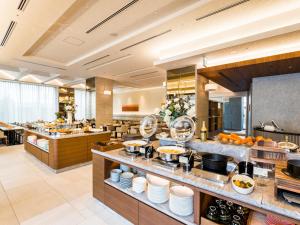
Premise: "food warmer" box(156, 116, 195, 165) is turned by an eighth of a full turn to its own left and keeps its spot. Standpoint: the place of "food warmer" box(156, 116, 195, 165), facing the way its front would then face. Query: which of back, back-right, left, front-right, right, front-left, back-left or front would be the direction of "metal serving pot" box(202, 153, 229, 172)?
front-left

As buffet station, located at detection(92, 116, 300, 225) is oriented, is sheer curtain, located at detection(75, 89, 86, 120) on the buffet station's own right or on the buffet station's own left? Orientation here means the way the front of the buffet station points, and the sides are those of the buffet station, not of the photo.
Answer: on the buffet station's own right

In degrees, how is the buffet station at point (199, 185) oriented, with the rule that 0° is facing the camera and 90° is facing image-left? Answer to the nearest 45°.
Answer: approximately 45°

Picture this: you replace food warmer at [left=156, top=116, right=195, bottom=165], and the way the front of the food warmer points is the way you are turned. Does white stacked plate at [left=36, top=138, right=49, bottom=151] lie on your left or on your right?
on your right

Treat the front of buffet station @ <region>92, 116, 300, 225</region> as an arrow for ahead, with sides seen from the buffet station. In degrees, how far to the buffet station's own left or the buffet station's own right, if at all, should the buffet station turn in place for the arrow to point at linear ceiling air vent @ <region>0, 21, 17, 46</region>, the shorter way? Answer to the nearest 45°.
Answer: approximately 45° to the buffet station's own right

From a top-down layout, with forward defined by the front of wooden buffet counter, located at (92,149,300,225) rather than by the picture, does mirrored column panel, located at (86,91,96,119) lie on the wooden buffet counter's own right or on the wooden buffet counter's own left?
on the wooden buffet counter's own right

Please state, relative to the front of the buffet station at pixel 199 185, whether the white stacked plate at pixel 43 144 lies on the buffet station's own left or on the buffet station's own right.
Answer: on the buffet station's own right

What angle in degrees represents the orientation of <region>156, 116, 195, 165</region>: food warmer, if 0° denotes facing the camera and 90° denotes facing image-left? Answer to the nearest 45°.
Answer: approximately 45°
